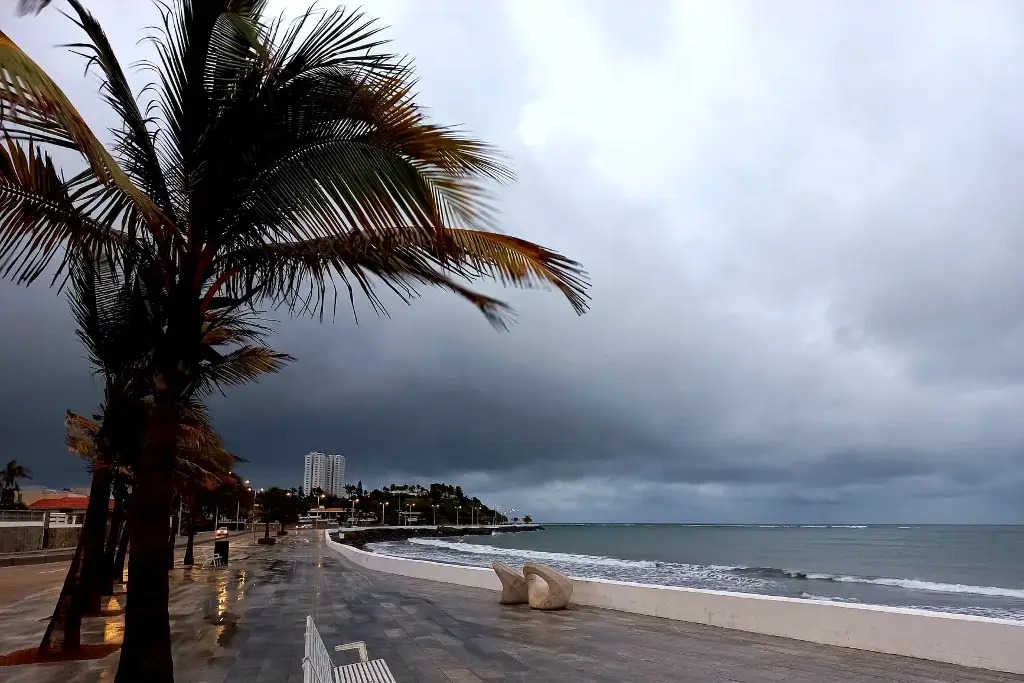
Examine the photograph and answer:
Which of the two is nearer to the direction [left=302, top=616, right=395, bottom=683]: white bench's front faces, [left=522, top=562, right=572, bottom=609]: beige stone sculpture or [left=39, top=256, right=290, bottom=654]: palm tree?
the beige stone sculpture

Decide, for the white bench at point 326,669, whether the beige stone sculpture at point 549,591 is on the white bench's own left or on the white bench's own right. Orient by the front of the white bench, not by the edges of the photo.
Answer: on the white bench's own left

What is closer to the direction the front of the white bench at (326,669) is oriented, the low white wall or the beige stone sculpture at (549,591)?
the low white wall

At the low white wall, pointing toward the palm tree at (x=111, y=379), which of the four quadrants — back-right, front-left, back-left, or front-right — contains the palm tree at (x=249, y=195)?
front-left

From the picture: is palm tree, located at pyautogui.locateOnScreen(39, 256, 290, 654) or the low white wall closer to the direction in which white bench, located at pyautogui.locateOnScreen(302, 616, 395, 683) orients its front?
the low white wall

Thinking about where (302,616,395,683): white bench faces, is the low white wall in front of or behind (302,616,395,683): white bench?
in front

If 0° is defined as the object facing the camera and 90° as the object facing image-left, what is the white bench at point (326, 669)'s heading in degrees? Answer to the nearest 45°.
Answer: approximately 270°
